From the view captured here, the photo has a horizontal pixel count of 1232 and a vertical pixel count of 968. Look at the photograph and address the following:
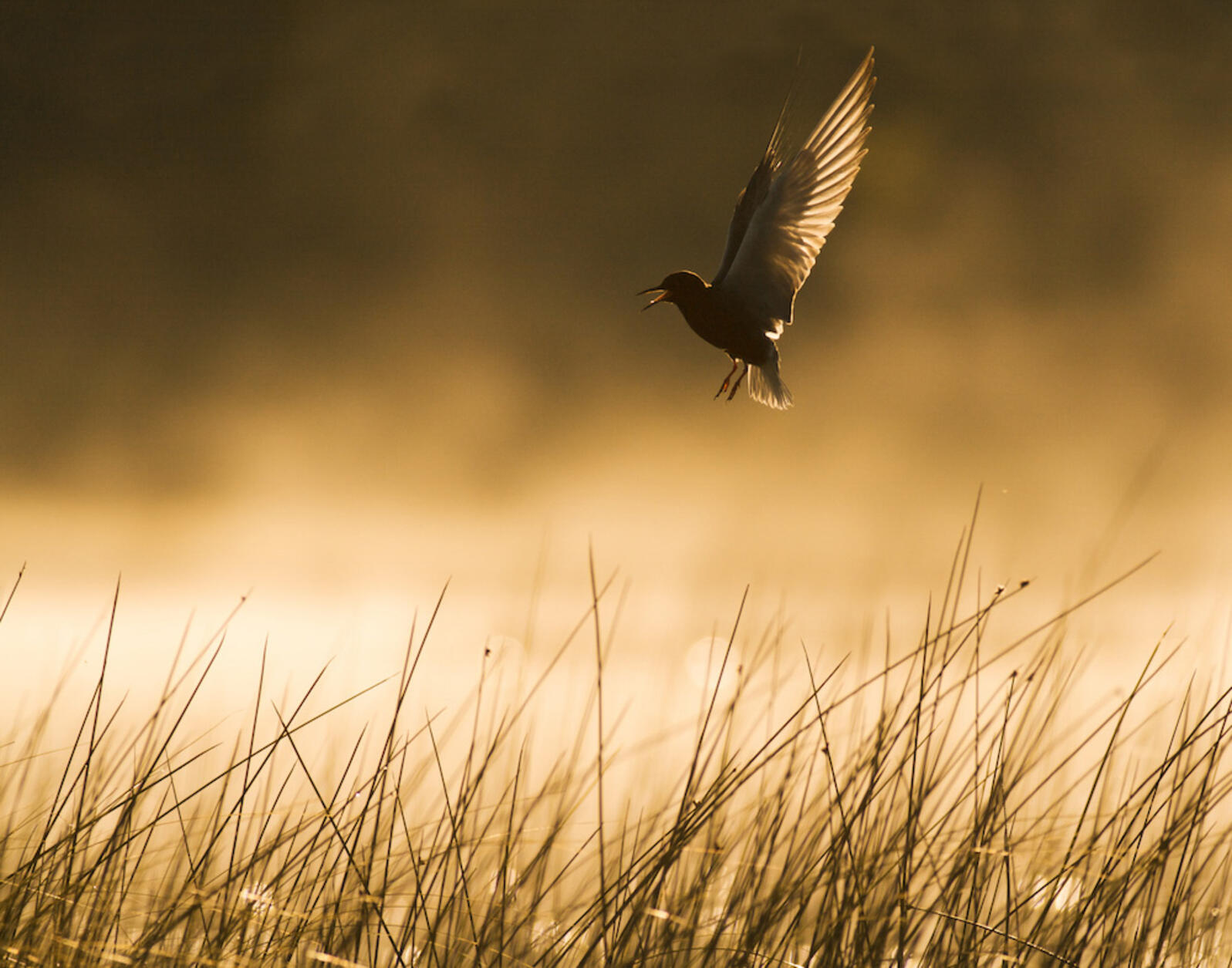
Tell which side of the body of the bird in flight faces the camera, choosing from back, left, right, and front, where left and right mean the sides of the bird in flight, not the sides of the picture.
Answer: left
